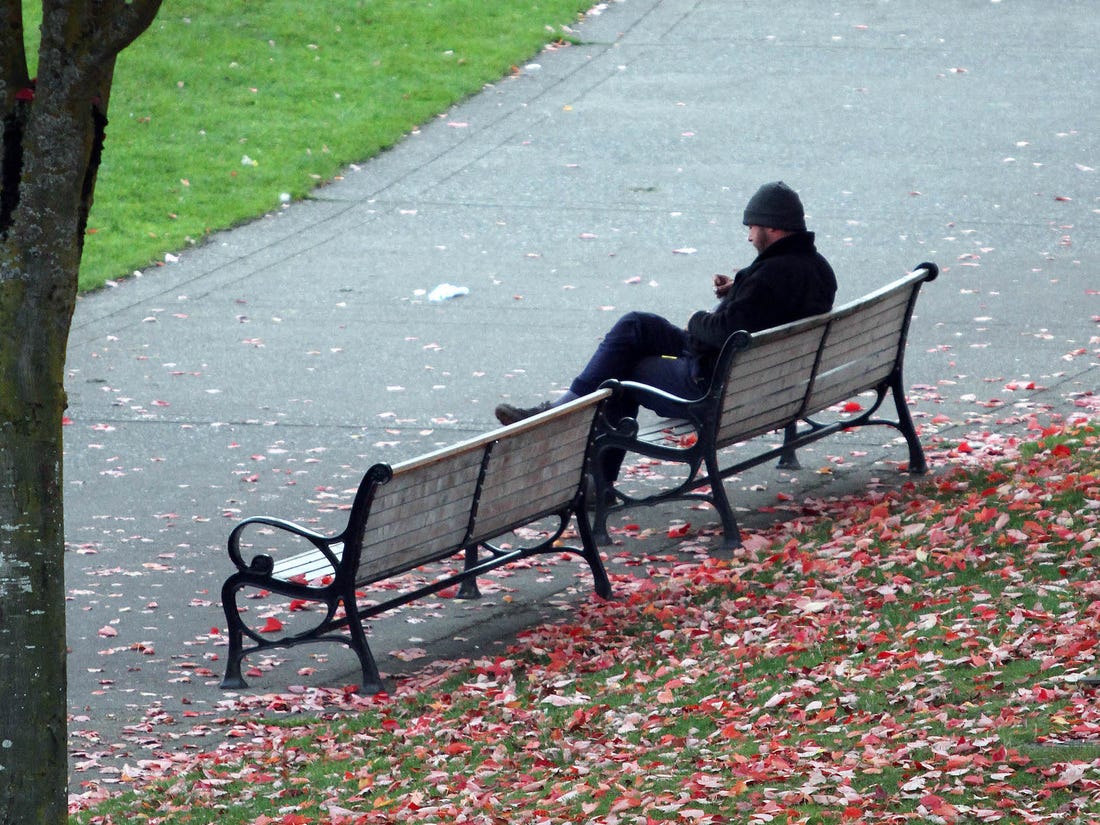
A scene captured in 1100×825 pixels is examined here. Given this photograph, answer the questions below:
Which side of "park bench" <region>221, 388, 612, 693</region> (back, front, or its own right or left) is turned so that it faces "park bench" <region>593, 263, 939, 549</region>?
right

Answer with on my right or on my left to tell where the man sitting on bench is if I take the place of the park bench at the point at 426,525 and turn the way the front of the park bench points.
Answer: on my right

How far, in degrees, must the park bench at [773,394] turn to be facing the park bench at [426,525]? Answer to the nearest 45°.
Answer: approximately 90° to its left

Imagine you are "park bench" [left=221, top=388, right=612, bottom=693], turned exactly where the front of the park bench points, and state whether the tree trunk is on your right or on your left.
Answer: on your left

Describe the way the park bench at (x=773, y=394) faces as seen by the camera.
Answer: facing away from the viewer and to the left of the viewer

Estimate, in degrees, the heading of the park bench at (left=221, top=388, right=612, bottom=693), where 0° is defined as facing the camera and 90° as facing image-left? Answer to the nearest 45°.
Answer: approximately 135°

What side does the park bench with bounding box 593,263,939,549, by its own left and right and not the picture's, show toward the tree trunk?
left
